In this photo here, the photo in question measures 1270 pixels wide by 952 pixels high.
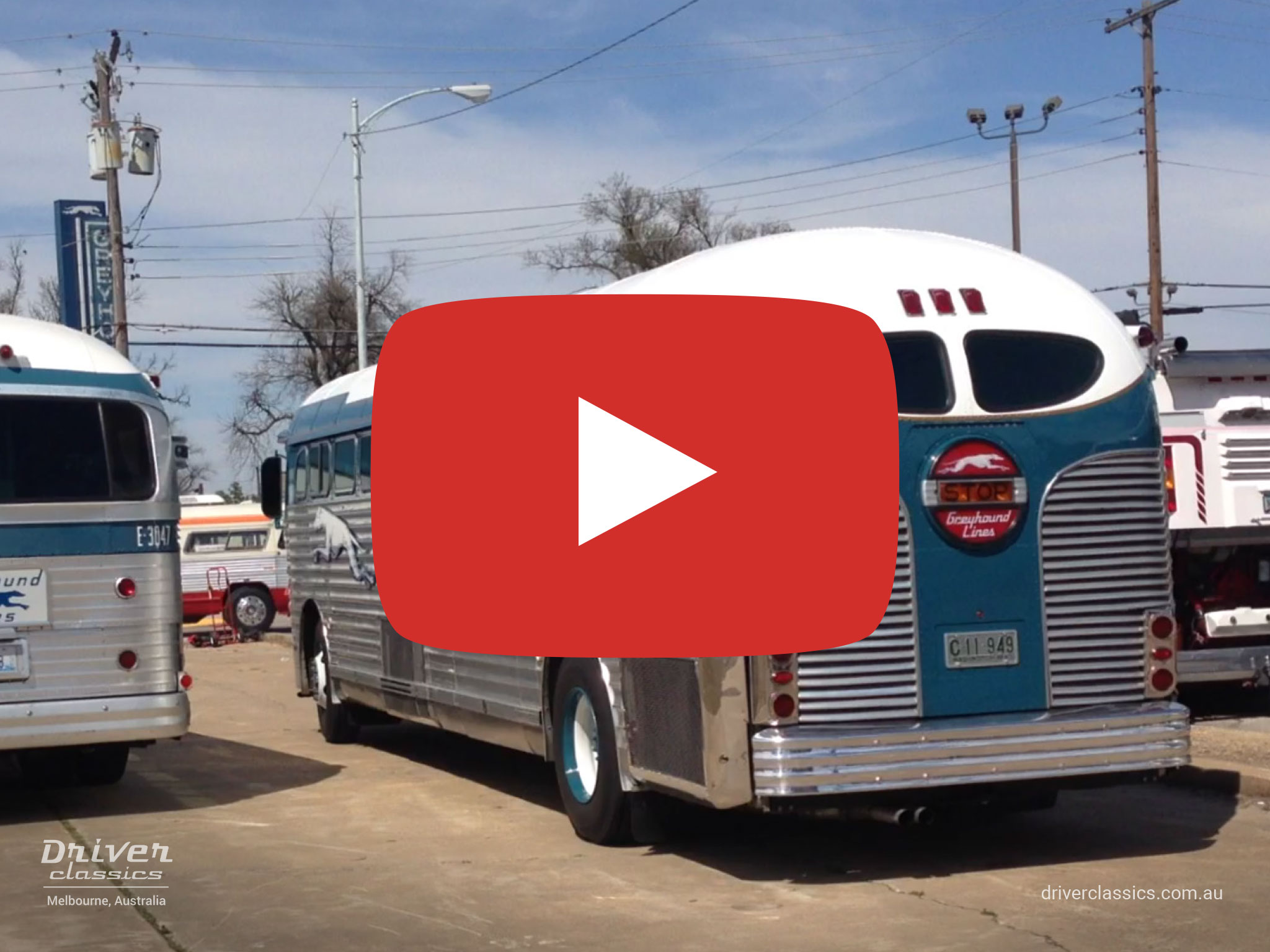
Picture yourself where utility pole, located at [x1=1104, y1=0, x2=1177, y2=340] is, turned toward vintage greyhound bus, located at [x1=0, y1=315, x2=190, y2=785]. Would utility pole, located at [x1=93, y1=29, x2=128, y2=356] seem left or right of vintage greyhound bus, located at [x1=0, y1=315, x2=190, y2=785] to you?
right

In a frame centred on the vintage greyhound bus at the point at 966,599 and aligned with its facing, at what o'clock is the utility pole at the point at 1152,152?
The utility pole is roughly at 2 o'clock from the vintage greyhound bus.

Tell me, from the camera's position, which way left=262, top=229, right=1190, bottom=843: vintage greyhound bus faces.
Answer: facing away from the viewer and to the left of the viewer

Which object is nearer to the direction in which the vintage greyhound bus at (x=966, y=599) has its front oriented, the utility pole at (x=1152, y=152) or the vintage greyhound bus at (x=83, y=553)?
the vintage greyhound bus

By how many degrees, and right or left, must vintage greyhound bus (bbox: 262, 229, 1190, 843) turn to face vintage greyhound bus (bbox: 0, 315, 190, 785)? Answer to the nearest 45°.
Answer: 0° — it already faces it

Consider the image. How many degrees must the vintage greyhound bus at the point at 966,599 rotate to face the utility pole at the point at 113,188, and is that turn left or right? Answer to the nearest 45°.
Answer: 0° — it already faces it
